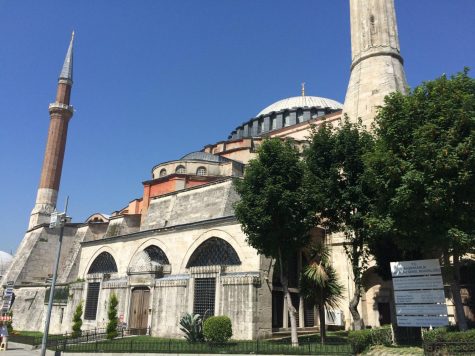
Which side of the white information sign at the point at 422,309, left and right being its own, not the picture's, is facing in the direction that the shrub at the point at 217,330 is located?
right

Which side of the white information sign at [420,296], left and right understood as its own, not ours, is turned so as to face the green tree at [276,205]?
right

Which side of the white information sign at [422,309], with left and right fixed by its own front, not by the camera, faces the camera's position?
front

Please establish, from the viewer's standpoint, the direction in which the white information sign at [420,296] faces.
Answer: facing the viewer

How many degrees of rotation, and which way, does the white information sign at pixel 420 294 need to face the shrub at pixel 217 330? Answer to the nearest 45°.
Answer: approximately 90° to its right
